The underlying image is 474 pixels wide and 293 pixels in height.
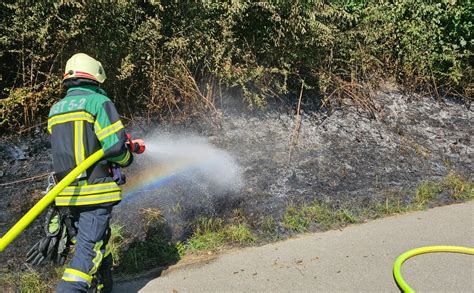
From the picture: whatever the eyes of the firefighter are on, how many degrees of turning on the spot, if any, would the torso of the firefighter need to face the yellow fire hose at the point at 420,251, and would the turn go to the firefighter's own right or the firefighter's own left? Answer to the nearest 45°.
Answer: approximately 45° to the firefighter's own right

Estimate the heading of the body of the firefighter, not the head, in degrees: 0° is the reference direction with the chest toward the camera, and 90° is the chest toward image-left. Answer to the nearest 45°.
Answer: approximately 225°
